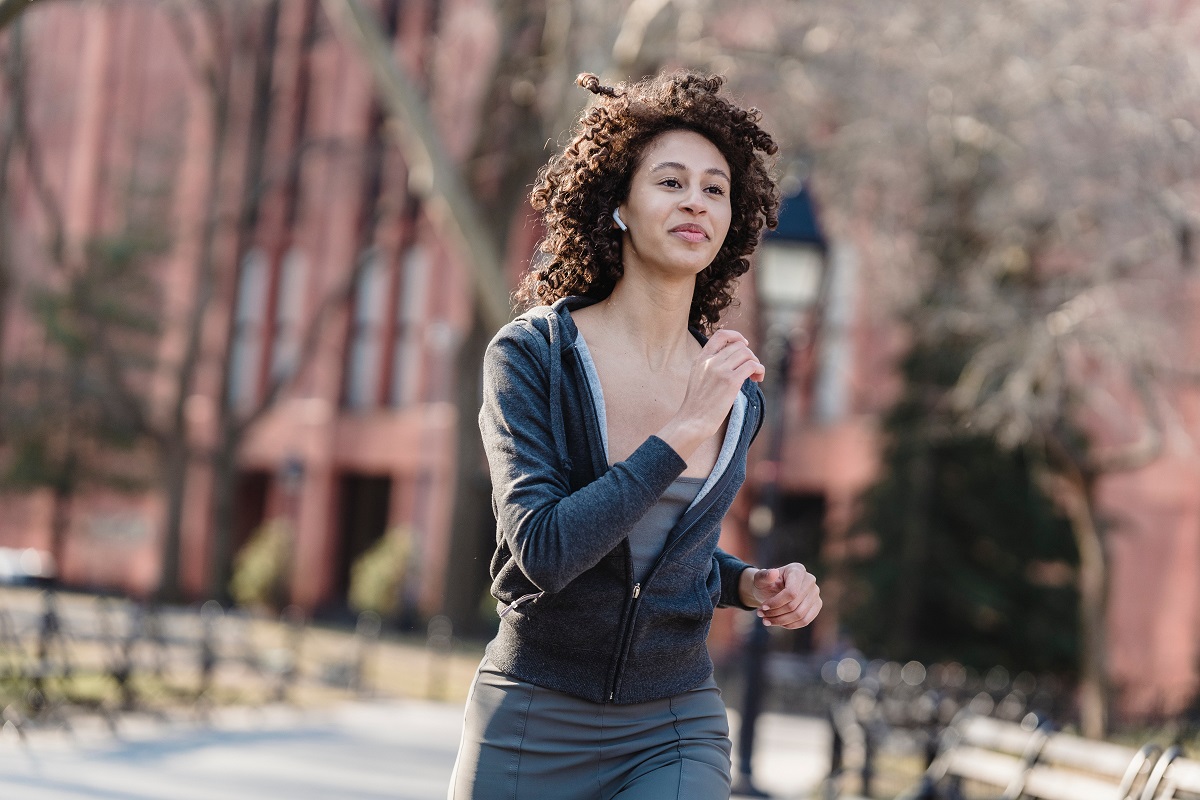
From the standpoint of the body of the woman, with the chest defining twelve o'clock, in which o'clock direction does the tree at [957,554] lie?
The tree is roughly at 8 o'clock from the woman.

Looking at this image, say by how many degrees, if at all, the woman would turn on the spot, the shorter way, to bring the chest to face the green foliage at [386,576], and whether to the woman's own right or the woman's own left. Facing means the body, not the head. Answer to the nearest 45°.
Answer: approximately 135° to the woman's own left

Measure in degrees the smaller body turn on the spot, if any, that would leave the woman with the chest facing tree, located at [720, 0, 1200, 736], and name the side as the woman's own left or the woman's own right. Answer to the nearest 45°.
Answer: approximately 135° to the woman's own left

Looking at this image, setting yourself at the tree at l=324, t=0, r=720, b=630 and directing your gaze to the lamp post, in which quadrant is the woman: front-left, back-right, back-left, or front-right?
front-right

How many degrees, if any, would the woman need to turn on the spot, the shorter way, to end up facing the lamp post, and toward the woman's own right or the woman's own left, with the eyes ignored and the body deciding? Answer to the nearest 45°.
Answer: approximately 135° to the woman's own left

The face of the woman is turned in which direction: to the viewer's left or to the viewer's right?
to the viewer's right

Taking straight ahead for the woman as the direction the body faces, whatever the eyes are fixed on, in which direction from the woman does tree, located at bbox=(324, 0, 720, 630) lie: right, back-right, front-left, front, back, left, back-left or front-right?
back-left

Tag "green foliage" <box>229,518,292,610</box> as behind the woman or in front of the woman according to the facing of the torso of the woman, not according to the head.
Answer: behind

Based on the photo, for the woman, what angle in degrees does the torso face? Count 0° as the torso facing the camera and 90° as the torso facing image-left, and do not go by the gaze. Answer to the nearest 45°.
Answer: approximately 315°

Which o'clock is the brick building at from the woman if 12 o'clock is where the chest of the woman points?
The brick building is roughly at 7 o'clock from the woman.
